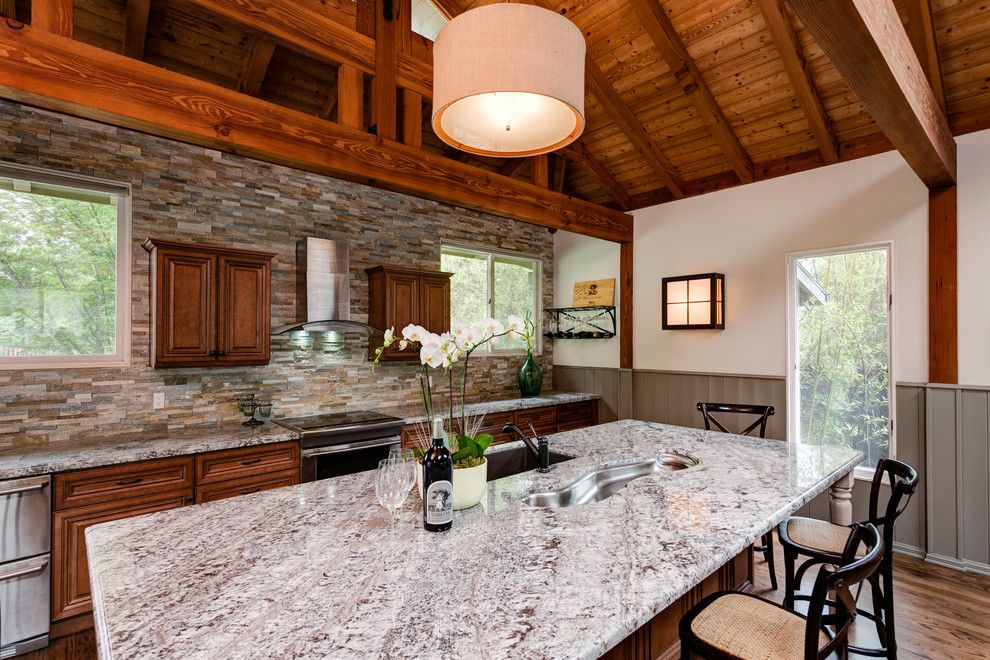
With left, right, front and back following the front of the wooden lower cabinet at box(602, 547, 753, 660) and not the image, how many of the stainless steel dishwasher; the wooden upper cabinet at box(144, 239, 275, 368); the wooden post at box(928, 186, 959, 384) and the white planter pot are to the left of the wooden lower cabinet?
1

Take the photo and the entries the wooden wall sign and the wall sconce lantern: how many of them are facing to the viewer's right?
0

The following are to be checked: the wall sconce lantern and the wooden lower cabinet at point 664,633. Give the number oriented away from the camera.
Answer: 0

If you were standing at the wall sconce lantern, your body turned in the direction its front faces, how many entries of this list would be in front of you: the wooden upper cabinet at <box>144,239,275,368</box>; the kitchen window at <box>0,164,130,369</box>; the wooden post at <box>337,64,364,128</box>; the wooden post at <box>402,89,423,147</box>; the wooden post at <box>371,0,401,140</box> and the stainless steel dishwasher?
6

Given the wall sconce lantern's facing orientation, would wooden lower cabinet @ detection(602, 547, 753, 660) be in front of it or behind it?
in front

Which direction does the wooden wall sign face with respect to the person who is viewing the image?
facing the viewer and to the left of the viewer

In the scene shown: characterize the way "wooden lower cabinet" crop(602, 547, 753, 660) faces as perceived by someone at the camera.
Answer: facing the viewer and to the right of the viewer

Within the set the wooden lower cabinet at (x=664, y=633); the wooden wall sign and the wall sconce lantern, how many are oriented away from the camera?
0

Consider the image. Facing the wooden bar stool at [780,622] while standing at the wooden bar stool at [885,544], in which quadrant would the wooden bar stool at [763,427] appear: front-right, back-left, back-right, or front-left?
back-right

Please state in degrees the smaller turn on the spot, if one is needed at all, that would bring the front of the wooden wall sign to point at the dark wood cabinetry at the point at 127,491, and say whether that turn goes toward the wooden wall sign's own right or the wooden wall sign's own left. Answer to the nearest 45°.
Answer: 0° — it already faces it

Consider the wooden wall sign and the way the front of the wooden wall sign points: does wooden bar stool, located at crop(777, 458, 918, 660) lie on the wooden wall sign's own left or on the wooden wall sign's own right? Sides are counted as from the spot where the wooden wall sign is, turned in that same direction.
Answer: on the wooden wall sign's own left

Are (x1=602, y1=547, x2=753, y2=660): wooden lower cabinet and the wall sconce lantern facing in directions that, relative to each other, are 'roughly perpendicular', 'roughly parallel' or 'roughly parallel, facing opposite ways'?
roughly perpendicular

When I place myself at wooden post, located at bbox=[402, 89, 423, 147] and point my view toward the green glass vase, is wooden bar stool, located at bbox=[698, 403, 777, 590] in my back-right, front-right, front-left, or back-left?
front-right
